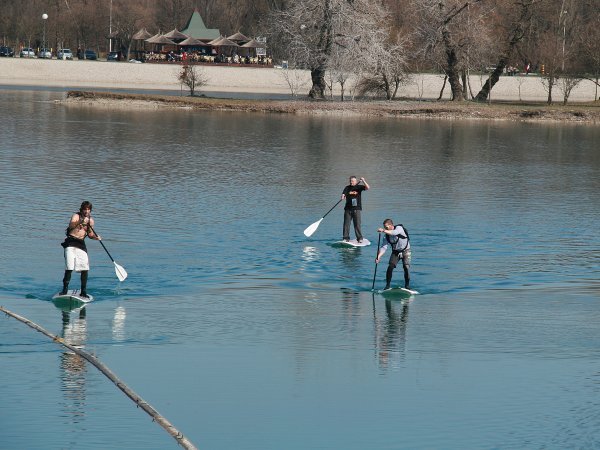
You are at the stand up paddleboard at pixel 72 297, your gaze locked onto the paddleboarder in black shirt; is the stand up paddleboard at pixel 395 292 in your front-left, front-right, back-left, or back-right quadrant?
front-right

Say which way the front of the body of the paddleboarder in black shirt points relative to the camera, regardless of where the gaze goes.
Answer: toward the camera

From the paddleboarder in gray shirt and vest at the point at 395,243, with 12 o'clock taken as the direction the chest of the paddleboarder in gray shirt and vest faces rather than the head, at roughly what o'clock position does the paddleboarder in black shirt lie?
The paddleboarder in black shirt is roughly at 4 o'clock from the paddleboarder in gray shirt and vest.

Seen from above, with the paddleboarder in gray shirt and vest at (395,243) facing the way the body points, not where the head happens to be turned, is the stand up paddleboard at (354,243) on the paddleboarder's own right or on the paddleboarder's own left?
on the paddleboarder's own right

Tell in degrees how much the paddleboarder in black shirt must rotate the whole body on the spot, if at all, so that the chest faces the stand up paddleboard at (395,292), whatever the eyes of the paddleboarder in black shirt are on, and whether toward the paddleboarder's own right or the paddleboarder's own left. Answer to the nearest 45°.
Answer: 0° — they already face it

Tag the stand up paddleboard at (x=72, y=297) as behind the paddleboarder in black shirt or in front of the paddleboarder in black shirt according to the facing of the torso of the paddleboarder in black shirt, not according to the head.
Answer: in front

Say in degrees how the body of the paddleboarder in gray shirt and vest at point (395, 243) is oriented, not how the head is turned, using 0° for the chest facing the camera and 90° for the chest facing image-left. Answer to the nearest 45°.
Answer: approximately 45°

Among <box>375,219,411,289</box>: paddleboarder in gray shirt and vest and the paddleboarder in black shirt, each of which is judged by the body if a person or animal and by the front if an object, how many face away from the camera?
0

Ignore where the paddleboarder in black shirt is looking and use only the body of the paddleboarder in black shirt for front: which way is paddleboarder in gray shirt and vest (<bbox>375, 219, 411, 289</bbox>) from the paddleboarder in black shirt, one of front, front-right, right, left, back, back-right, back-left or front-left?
front

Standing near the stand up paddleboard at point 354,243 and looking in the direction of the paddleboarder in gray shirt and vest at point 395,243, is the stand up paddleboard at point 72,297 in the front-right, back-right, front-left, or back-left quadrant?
front-right
